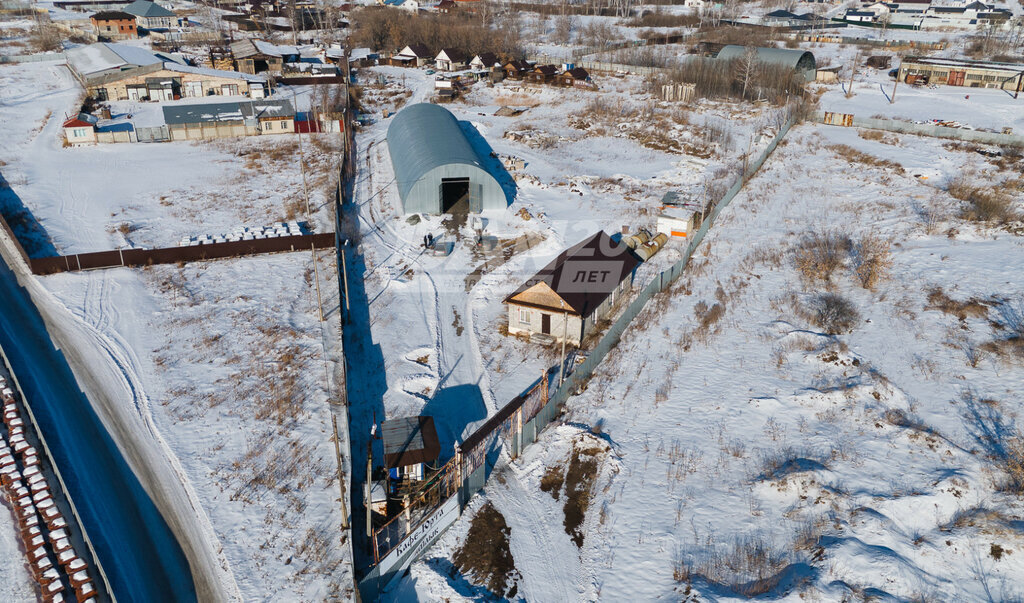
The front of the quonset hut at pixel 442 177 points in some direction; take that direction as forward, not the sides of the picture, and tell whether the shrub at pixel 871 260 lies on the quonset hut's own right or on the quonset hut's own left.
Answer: on the quonset hut's own left

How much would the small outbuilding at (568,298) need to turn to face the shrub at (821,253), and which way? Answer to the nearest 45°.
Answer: approximately 180°

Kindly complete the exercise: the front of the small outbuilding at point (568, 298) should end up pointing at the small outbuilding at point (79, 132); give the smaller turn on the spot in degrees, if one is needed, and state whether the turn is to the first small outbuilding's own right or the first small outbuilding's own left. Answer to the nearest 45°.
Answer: approximately 90° to the first small outbuilding's own right

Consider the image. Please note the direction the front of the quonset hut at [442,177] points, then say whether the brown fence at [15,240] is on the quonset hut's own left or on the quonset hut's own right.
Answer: on the quonset hut's own right

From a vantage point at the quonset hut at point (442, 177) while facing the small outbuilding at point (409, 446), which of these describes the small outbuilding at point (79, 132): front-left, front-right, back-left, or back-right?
back-right

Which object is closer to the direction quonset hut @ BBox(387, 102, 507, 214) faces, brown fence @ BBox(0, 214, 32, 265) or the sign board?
the sign board

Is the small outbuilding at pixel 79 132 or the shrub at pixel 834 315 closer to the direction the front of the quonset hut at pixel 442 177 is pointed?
the shrub

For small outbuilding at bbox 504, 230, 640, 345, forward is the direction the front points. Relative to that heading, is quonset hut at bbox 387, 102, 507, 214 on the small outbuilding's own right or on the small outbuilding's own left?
on the small outbuilding's own right

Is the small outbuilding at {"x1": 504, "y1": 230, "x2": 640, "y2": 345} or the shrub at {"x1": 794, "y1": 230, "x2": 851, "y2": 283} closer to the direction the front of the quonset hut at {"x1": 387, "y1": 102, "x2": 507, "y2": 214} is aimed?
the small outbuilding

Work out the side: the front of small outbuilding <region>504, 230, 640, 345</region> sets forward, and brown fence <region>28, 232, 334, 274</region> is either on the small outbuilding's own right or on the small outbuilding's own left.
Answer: on the small outbuilding's own right

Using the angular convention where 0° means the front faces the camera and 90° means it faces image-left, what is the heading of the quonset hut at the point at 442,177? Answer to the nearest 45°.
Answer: approximately 0°

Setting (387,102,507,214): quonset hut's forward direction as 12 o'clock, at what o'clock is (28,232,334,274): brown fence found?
The brown fence is roughly at 2 o'clock from the quonset hut.

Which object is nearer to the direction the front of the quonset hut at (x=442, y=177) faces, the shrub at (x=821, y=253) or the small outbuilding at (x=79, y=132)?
the shrub

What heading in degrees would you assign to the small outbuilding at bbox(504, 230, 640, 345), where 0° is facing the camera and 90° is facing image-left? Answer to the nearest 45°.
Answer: approximately 45°
